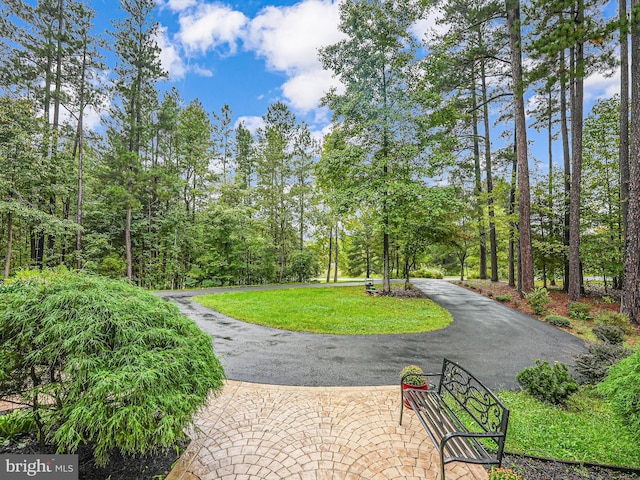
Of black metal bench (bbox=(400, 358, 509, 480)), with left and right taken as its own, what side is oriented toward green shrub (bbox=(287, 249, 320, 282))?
right

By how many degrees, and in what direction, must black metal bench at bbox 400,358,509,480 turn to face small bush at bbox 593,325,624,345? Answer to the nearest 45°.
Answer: approximately 180°

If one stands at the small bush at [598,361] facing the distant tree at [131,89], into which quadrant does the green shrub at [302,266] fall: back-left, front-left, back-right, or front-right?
front-right

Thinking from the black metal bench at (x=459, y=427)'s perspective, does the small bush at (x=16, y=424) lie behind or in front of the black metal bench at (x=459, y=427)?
in front

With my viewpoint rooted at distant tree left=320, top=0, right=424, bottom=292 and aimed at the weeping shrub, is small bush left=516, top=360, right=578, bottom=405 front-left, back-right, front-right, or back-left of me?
front-left

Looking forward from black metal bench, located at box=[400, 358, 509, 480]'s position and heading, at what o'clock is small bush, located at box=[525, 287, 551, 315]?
The small bush is roughly at 5 o'clock from the black metal bench.

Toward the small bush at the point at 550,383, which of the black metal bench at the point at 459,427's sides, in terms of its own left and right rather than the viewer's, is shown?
back

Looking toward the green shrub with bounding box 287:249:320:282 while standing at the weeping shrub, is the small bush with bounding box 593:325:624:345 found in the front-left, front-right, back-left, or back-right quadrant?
front-right

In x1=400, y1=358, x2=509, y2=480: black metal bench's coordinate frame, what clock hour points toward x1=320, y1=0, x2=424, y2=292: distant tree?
The distant tree is roughly at 4 o'clock from the black metal bench.

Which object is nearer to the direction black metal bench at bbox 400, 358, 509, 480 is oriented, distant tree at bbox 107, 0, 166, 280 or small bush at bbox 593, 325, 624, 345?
the distant tree

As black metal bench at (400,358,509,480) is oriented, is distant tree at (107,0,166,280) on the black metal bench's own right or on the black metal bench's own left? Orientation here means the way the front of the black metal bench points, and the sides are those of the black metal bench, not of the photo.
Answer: on the black metal bench's own right

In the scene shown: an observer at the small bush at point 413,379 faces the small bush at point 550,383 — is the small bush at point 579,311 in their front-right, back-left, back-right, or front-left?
front-left

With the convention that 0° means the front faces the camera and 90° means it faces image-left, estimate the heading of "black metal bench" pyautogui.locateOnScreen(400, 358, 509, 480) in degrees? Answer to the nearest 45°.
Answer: approximately 45°

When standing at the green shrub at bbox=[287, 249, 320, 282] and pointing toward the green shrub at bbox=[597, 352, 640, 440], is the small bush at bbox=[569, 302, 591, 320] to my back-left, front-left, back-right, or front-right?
front-left

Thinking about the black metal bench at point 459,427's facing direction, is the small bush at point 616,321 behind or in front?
behind

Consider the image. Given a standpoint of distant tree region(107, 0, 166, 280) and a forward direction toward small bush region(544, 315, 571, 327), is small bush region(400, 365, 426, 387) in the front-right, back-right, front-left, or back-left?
front-right
